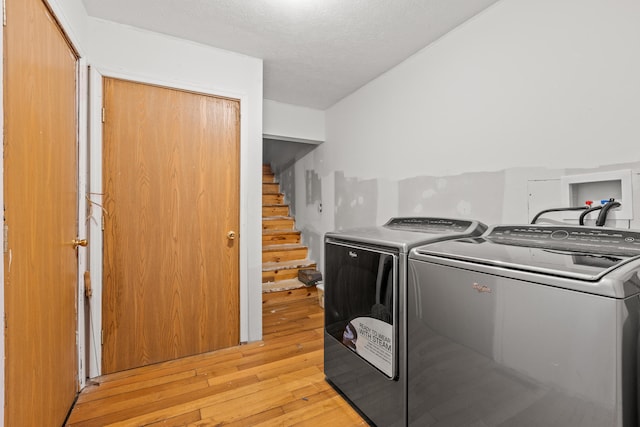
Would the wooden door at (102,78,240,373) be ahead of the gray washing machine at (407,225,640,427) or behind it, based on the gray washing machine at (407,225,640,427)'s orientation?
ahead

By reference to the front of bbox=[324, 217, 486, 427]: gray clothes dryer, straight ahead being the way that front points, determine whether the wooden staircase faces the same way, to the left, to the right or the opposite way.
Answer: to the left

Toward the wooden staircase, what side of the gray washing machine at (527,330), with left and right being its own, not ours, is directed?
right

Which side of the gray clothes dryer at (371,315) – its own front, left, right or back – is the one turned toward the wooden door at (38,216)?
front

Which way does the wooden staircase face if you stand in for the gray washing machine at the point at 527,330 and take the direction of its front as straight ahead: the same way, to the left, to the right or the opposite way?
to the left

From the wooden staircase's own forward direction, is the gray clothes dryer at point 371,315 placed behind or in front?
in front

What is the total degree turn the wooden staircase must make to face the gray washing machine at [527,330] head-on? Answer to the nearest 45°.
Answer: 0° — it already faces it

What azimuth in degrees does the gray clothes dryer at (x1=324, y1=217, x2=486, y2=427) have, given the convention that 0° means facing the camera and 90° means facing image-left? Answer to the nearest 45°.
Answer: approximately 45°

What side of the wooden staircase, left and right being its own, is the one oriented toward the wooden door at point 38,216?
front

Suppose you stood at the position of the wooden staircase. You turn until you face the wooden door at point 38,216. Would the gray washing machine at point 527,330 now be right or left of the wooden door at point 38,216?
left

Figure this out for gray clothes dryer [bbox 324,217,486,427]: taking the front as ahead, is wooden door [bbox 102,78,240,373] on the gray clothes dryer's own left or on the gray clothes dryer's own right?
on the gray clothes dryer's own right

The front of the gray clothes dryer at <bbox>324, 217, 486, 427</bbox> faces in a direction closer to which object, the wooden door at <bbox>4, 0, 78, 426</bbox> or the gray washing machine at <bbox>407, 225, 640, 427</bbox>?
the wooden door
